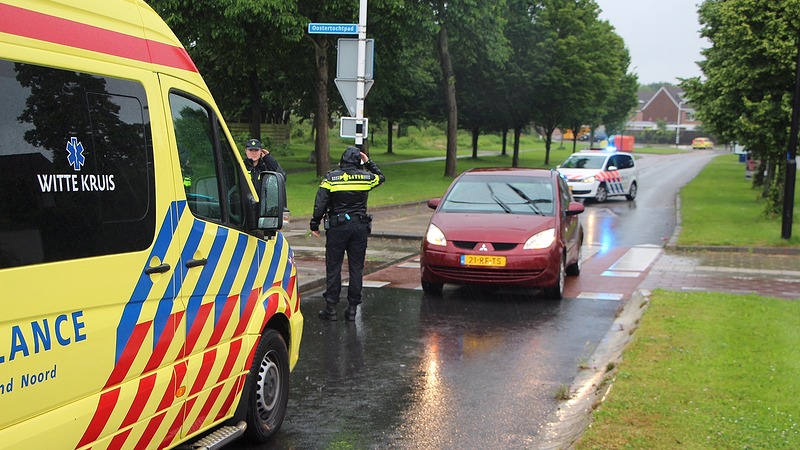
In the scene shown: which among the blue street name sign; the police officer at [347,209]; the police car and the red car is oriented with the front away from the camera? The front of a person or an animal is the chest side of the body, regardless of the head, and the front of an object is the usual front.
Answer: the police officer

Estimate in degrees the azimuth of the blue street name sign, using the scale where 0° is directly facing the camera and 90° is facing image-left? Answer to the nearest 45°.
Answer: approximately 0°

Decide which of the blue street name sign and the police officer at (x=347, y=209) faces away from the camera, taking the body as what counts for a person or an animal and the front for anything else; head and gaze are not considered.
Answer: the police officer

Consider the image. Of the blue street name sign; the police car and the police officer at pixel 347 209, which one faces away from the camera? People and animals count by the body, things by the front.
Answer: the police officer

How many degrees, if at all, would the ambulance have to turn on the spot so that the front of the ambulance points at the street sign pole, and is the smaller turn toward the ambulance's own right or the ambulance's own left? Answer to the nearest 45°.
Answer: approximately 45° to the ambulance's own left

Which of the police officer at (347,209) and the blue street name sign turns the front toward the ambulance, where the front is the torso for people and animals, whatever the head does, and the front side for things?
the blue street name sign

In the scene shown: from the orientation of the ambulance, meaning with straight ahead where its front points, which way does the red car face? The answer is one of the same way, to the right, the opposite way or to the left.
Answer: the opposite way

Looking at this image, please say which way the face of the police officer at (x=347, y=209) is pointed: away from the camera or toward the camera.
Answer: away from the camera

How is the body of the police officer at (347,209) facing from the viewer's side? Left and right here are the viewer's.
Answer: facing away from the viewer

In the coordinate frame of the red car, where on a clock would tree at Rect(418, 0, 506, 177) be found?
The tree is roughly at 6 o'clock from the red car.

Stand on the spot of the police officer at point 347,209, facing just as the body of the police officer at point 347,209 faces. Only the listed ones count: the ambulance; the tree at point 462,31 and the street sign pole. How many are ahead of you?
2

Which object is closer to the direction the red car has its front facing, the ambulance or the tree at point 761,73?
the ambulance

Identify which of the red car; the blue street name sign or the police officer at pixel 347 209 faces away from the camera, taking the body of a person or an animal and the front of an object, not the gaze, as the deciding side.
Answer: the police officer
